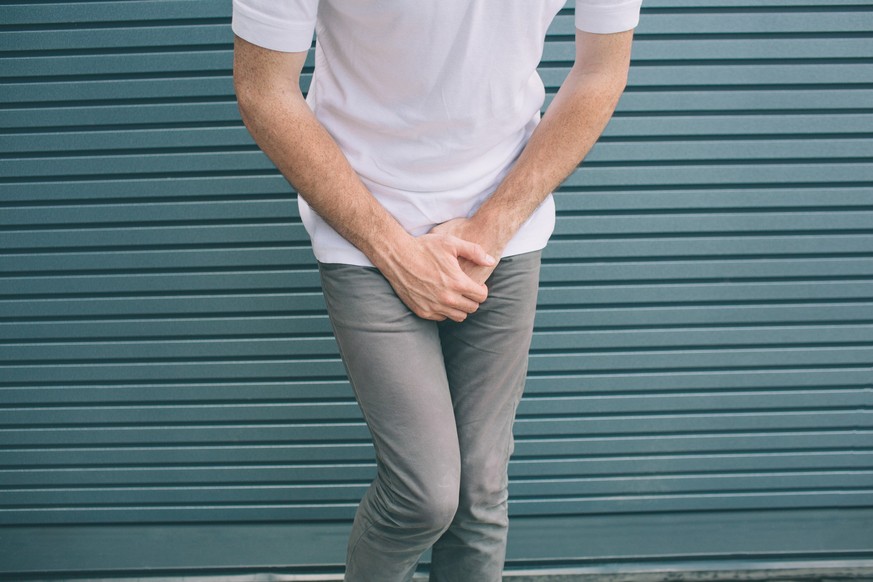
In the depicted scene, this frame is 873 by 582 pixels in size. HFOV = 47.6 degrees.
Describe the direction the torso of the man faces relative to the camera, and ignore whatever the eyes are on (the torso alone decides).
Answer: toward the camera
